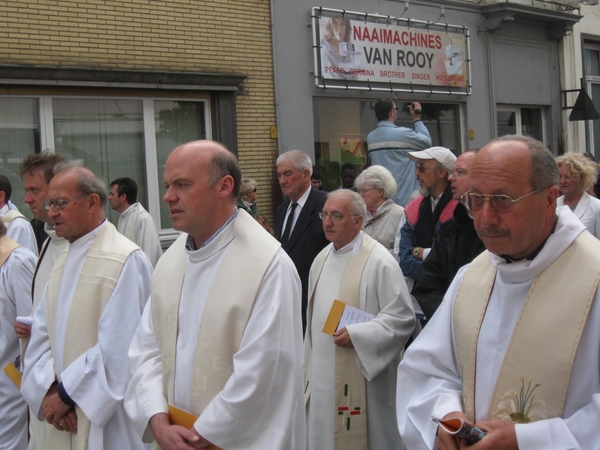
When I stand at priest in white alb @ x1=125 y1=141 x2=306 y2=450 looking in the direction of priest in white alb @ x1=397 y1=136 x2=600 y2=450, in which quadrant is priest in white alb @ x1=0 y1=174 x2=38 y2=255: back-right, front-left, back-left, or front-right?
back-left

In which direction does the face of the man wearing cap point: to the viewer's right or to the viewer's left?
to the viewer's left

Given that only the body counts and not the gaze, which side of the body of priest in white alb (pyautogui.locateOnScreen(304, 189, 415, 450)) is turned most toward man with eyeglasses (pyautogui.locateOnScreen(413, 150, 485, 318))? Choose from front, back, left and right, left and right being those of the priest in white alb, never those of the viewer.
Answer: back

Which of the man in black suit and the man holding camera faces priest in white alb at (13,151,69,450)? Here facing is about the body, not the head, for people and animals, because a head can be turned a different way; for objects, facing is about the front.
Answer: the man in black suit

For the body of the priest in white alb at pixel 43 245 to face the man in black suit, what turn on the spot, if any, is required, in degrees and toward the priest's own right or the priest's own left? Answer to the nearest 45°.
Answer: approximately 180°

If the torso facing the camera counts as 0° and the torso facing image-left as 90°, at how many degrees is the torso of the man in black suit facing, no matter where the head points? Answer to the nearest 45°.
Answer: approximately 45°

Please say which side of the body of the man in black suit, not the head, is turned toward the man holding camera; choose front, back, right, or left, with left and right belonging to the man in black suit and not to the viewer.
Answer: back

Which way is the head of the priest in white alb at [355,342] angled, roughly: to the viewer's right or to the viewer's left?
to the viewer's left
